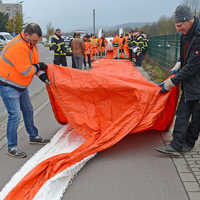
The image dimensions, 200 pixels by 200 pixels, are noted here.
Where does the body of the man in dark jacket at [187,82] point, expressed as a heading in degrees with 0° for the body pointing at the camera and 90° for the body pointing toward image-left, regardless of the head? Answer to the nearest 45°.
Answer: approximately 90°

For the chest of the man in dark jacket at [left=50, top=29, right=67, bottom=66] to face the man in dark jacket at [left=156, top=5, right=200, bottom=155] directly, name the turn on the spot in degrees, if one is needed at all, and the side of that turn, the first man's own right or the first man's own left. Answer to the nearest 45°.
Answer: approximately 45° to the first man's own right

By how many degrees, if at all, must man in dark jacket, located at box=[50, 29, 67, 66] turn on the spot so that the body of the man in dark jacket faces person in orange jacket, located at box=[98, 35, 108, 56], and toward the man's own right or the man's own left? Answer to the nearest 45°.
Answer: approximately 135° to the man's own left

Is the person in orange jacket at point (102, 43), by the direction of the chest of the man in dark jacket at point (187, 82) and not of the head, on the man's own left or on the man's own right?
on the man's own right

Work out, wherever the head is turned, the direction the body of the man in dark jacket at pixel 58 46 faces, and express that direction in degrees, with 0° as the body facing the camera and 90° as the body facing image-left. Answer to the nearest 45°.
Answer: approximately 315°

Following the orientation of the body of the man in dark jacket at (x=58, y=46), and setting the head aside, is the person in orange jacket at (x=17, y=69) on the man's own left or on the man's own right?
on the man's own right

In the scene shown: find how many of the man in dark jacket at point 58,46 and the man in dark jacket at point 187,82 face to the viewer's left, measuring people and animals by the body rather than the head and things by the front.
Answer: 1

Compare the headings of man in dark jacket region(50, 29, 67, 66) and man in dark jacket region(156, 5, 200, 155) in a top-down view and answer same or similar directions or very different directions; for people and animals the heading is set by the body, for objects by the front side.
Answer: very different directions
